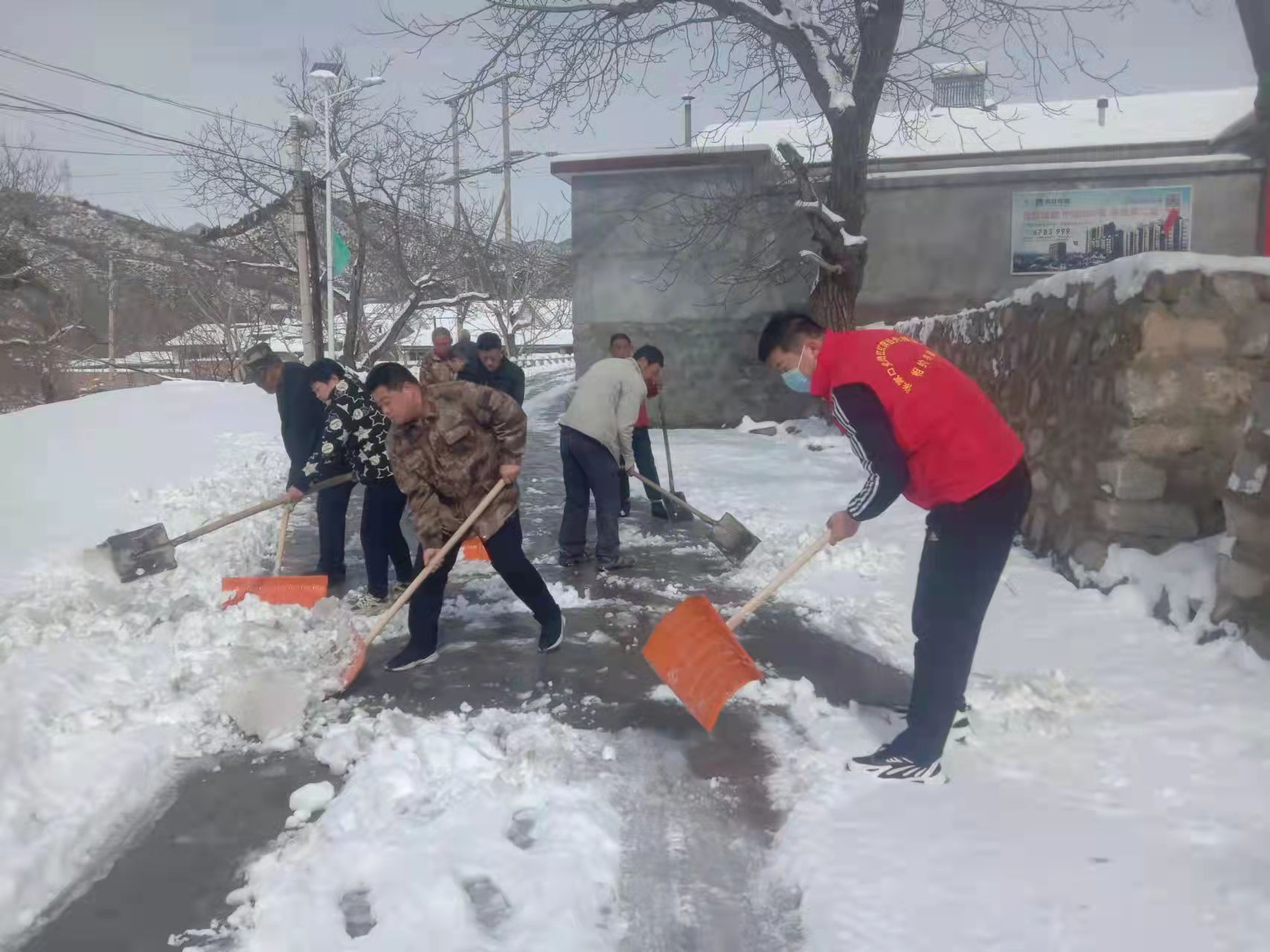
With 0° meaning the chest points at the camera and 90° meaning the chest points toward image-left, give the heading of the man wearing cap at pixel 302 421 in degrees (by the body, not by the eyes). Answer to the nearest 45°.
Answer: approximately 90°

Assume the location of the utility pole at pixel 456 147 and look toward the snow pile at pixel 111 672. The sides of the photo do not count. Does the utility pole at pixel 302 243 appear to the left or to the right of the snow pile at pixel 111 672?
right

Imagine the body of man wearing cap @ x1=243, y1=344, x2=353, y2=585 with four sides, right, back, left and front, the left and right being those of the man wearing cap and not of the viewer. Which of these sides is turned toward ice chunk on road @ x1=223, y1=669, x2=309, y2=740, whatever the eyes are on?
left

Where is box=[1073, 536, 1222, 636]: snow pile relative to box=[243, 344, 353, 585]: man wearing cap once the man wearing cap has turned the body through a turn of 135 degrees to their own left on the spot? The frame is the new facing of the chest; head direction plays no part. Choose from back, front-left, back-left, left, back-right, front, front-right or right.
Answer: front

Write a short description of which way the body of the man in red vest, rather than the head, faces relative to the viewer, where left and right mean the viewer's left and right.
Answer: facing to the left of the viewer

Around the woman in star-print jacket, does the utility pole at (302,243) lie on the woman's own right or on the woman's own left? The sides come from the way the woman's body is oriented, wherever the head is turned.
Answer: on the woman's own right

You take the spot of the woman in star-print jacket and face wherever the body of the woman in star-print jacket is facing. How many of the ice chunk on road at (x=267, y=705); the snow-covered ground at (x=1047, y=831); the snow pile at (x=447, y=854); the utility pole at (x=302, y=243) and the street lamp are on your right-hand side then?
2

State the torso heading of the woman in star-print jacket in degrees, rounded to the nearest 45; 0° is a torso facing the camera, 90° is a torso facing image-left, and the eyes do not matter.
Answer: approximately 90°
